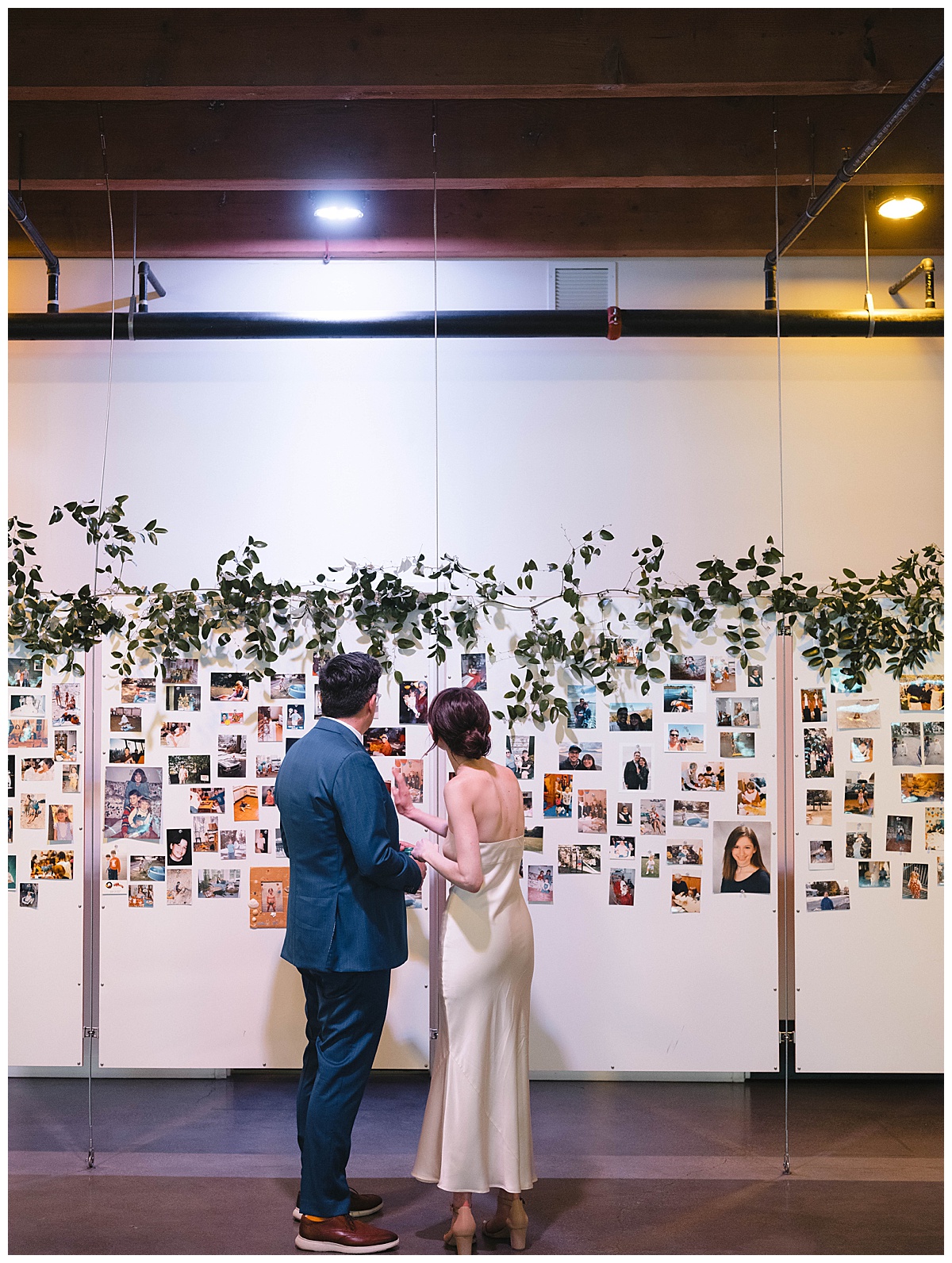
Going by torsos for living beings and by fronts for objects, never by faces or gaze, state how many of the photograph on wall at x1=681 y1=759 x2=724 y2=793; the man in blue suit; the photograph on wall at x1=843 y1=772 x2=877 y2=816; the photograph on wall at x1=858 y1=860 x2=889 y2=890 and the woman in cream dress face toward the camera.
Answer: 3

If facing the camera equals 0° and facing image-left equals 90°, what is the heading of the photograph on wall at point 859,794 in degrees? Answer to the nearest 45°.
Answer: approximately 0°

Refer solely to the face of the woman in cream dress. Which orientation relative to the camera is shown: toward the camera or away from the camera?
away from the camera
